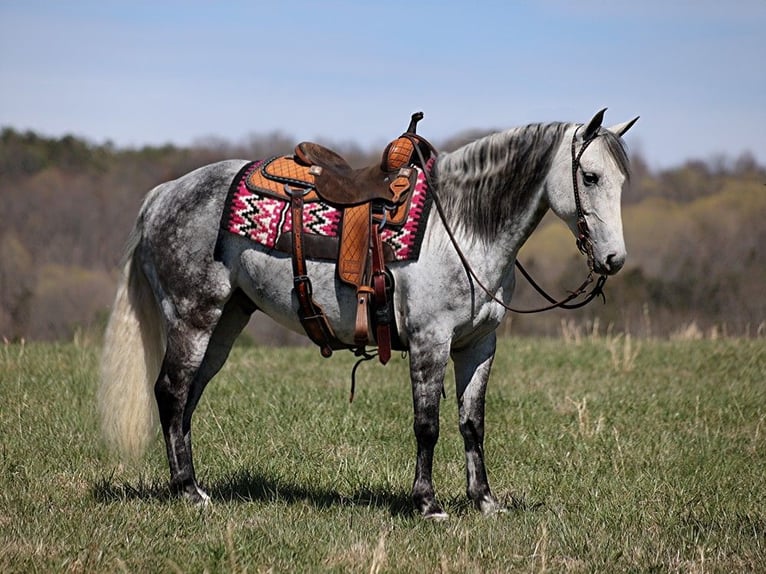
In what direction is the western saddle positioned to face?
to the viewer's right
